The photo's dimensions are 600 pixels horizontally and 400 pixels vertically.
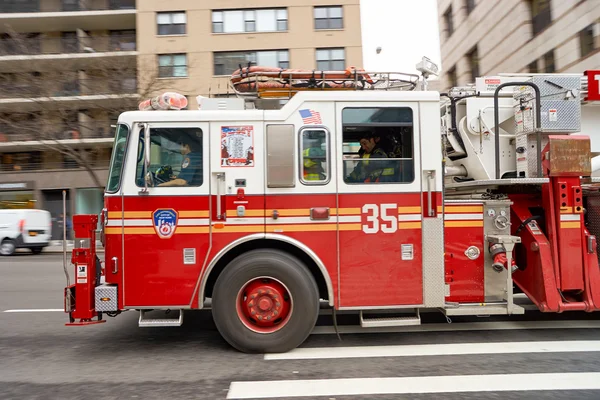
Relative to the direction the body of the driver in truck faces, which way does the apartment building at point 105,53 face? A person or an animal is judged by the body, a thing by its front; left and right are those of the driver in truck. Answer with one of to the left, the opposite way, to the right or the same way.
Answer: to the left

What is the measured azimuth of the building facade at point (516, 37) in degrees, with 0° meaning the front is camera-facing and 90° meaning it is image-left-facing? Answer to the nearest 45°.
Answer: approximately 45°

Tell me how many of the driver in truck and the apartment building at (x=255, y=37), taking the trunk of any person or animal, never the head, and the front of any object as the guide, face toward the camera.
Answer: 1

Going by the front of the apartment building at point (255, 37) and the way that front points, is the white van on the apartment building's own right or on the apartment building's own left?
on the apartment building's own right

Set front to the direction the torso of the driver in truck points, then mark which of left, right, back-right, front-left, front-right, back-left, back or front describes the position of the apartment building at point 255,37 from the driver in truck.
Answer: right

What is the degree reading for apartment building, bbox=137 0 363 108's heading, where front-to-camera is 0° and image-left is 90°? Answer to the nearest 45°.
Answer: approximately 0°

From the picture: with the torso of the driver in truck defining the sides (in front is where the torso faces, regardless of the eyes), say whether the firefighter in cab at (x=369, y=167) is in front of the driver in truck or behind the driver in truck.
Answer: behind

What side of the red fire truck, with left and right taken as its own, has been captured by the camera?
left

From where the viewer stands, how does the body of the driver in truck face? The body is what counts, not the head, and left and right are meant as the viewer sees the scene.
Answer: facing to the left of the viewer

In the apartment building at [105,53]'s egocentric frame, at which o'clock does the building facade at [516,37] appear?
The building facade is roughly at 10 o'clock from the apartment building.

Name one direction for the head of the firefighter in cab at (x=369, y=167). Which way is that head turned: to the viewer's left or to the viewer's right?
to the viewer's left

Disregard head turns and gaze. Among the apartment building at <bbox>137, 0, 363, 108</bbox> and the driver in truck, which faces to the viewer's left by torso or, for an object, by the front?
the driver in truck

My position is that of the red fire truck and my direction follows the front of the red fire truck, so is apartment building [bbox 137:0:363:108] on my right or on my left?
on my right

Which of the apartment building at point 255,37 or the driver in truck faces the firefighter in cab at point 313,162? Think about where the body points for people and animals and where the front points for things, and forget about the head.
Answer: the apartment building
